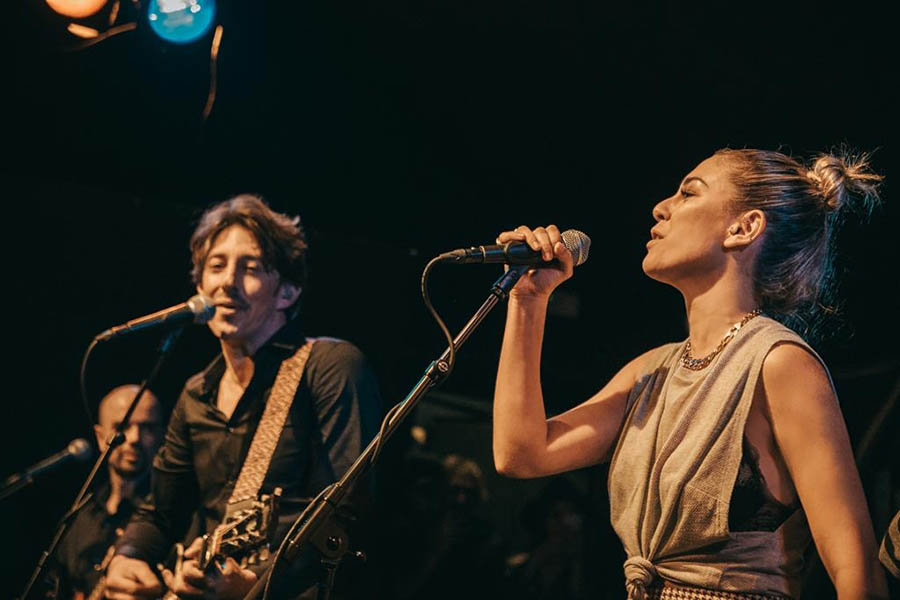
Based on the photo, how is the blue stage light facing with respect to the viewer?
toward the camera

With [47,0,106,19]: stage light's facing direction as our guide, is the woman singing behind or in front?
in front

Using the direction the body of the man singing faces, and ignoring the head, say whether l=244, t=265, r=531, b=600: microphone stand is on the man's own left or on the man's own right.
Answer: on the man's own left

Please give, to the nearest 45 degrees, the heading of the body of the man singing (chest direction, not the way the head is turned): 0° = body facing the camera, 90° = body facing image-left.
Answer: approximately 45°

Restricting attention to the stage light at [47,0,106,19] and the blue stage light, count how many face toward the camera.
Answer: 2

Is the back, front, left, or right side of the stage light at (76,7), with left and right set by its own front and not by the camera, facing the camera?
front
